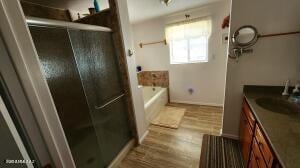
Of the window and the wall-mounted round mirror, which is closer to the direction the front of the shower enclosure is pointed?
the wall-mounted round mirror

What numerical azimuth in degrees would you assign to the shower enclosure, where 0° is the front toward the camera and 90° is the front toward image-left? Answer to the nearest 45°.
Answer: approximately 315°

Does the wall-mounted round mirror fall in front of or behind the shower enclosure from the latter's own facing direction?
in front

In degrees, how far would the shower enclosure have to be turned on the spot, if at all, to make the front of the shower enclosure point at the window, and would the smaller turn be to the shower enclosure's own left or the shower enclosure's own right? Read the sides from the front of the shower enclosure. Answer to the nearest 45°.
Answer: approximately 45° to the shower enclosure's own left

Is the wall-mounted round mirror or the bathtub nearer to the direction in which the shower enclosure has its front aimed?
the wall-mounted round mirror

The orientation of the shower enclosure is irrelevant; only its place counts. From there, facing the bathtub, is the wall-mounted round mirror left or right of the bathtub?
right

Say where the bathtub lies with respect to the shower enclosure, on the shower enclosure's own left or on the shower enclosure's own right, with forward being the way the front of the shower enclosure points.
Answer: on the shower enclosure's own left
